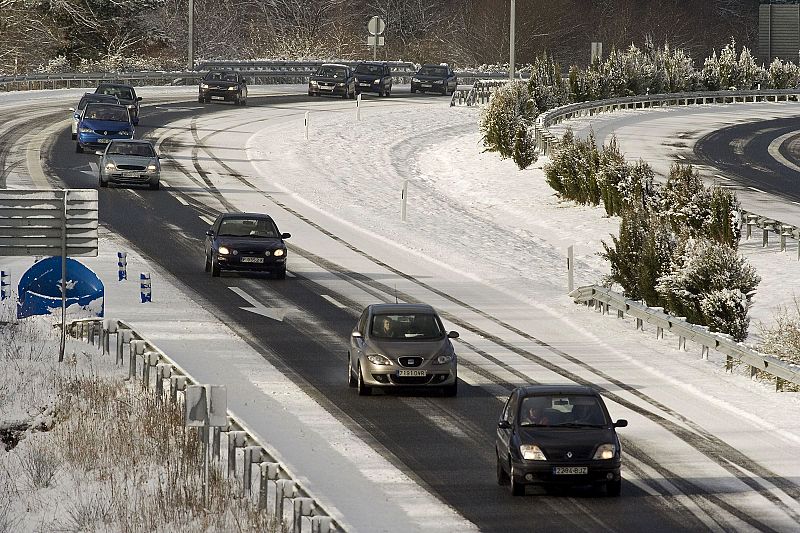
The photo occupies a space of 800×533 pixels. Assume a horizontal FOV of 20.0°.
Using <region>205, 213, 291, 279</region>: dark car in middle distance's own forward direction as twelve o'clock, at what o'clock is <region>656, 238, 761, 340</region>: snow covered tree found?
The snow covered tree is roughly at 10 o'clock from the dark car in middle distance.

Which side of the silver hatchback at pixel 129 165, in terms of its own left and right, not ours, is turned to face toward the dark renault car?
front

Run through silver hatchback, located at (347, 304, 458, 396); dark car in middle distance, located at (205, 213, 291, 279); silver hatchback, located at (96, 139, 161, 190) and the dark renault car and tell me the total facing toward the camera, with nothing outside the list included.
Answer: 4

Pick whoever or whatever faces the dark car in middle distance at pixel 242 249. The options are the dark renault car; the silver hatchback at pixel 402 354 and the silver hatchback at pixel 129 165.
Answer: the silver hatchback at pixel 129 165

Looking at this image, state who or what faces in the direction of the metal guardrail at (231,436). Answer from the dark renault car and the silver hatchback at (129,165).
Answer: the silver hatchback

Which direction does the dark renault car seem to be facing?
toward the camera

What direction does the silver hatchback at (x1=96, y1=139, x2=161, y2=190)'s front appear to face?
toward the camera

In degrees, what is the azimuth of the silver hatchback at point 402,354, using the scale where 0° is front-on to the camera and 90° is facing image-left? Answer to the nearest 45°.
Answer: approximately 0°

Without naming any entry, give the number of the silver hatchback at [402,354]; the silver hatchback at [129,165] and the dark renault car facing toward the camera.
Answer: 3

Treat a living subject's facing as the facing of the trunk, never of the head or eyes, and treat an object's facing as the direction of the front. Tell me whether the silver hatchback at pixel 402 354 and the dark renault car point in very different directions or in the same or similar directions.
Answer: same or similar directions

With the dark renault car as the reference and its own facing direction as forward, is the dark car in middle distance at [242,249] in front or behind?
behind

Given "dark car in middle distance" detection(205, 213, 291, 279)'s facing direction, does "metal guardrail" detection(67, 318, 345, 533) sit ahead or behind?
ahead

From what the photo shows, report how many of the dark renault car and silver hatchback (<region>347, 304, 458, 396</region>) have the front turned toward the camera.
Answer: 2
